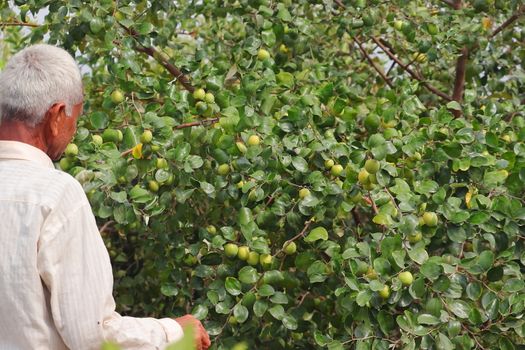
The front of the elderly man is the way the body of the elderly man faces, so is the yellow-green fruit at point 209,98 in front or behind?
in front

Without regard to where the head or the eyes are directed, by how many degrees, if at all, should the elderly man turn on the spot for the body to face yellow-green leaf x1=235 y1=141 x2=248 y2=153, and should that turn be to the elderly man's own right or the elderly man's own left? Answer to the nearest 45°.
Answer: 0° — they already face it

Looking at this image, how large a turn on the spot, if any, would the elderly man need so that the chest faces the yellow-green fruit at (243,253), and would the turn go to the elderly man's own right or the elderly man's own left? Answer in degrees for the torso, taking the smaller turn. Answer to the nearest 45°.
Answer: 0° — they already face it

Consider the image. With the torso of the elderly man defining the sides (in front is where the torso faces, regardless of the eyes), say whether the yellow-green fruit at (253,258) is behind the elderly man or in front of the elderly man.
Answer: in front

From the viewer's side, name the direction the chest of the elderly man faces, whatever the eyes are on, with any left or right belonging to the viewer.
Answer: facing away from the viewer and to the right of the viewer

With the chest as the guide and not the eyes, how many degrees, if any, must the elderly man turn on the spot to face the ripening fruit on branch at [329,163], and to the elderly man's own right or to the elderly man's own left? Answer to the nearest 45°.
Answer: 0° — they already face it

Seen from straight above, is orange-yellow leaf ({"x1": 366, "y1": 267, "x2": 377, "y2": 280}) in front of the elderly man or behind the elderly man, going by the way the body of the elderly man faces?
in front

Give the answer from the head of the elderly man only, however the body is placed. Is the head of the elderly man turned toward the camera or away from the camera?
away from the camera

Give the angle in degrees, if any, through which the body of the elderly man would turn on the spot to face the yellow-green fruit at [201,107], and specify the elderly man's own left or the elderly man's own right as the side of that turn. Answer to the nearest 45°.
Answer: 0° — they already face it
